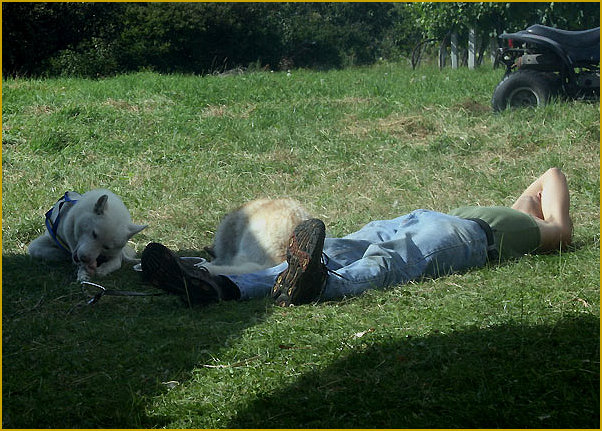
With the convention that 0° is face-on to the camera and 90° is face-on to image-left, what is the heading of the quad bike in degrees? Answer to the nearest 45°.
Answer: approximately 270°

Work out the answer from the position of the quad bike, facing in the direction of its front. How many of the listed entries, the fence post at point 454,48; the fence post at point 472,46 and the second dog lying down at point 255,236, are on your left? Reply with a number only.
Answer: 2

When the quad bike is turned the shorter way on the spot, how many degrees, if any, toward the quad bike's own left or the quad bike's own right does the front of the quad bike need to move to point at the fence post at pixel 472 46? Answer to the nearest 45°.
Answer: approximately 90° to the quad bike's own left

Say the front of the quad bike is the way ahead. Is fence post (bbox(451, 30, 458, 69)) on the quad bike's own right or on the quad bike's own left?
on the quad bike's own left

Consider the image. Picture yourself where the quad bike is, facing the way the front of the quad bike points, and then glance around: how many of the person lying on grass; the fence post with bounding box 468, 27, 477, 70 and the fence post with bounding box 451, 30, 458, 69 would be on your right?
1

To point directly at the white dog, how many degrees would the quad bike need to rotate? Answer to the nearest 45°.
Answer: approximately 135° to its right

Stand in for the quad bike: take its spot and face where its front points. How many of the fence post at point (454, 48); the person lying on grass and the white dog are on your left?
1

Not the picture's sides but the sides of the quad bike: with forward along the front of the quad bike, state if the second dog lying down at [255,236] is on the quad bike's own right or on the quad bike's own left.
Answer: on the quad bike's own right

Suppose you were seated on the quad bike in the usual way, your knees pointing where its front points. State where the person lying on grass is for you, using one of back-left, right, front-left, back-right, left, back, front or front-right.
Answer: right

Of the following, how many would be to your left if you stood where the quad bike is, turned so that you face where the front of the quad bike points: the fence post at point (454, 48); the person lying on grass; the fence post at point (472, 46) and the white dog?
2
